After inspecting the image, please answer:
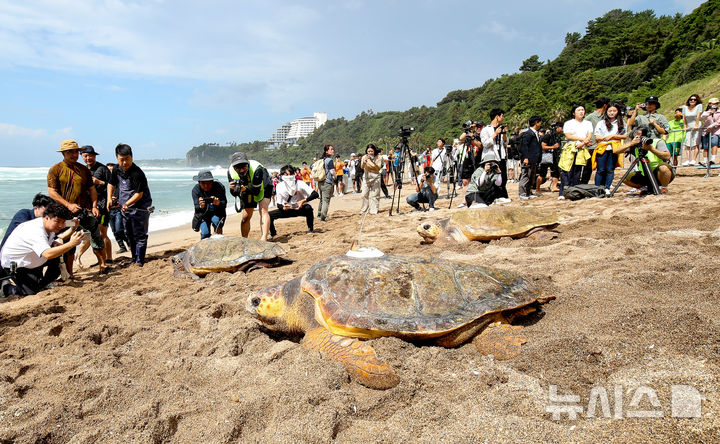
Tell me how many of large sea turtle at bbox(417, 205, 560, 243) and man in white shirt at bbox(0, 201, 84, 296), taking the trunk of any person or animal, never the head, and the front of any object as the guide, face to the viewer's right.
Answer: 1

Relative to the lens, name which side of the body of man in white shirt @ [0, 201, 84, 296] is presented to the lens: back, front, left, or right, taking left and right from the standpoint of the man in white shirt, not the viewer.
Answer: right

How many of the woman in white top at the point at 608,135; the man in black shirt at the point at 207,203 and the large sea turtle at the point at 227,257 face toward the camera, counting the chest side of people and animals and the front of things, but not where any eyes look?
2

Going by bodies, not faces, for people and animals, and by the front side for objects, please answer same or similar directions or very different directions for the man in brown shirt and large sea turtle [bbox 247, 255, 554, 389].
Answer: very different directions

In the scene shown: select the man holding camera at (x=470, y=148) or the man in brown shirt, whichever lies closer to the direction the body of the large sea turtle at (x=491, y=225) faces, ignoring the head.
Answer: the man in brown shirt

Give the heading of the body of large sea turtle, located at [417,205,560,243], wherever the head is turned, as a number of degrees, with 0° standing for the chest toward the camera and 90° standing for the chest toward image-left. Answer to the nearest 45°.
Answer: approximately 90°

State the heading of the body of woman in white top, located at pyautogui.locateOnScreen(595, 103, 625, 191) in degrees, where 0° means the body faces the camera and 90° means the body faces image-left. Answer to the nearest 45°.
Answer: approximately 0°

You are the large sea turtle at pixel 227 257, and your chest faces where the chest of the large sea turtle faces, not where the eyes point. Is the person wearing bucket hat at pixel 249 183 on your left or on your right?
on your right

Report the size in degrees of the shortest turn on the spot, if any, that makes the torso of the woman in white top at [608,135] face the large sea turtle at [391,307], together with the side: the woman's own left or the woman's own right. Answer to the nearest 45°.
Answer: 0° — they already face it
